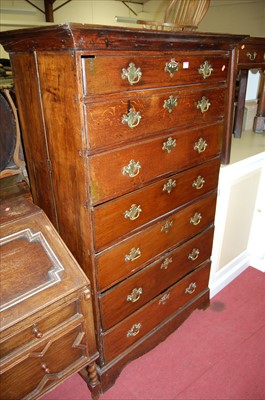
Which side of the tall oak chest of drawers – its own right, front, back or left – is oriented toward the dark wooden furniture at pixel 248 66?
left

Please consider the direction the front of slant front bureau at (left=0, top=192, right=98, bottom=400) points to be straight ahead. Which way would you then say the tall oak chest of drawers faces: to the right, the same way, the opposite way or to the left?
the same way

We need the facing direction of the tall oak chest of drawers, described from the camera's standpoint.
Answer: facing the viewer and to the right of the viewer

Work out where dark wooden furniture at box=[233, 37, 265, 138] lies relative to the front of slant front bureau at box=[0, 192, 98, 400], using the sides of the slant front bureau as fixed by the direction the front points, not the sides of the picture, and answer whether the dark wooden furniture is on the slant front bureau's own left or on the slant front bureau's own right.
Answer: on the slant front bureau's own left
